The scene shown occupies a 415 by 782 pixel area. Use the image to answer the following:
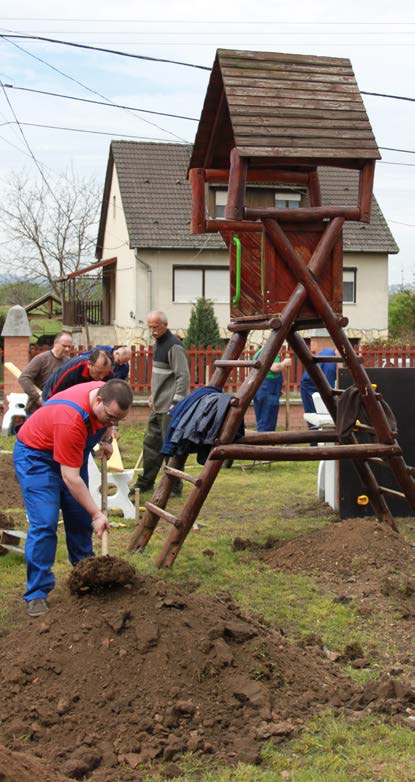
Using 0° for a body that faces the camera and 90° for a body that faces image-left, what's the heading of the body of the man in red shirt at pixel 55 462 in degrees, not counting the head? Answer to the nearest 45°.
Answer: approximately 315°

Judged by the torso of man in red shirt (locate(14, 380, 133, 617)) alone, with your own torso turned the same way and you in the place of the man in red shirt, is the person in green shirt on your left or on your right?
on your left

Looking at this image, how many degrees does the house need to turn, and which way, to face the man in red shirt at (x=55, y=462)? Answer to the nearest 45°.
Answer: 0° — it already faces them

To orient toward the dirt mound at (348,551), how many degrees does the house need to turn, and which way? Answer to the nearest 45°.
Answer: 0° — it already faces it

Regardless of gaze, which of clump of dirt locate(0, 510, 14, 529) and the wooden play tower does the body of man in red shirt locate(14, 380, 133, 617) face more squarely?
the wooden play tower

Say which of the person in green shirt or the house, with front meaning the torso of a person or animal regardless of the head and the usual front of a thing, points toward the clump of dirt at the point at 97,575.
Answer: the house
